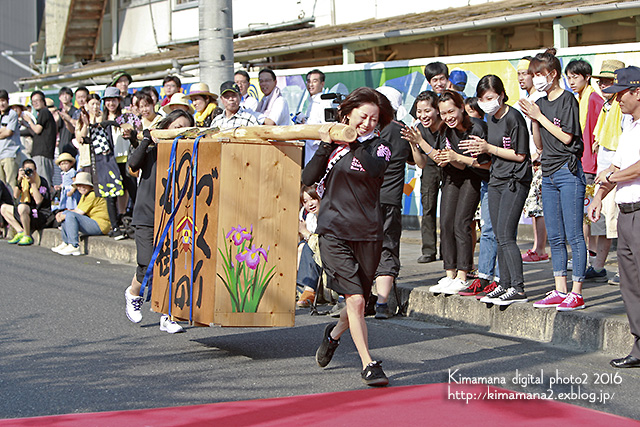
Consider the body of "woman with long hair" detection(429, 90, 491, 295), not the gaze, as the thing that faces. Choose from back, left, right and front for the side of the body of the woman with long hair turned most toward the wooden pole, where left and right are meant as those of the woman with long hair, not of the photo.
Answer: front

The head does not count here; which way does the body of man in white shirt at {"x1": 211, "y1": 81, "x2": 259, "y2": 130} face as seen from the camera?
toward the camera

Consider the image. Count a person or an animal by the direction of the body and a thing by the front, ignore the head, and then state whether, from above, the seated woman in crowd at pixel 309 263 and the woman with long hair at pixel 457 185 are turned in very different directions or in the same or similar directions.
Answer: same or similar directions

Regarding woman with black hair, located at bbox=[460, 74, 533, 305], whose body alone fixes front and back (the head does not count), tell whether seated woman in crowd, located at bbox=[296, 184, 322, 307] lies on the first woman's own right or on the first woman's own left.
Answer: on the first woman's own right

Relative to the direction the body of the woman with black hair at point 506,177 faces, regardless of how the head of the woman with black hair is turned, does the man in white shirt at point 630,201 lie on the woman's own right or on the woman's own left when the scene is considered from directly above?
on the woman's own left

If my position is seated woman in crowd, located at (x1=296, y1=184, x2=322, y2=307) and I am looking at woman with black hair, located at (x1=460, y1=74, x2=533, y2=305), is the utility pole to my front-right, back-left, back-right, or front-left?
back-left

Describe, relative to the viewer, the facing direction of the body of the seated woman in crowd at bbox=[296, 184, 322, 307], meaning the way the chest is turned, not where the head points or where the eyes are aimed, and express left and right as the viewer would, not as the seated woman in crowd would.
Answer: facing the viewer and to the left of the viewer

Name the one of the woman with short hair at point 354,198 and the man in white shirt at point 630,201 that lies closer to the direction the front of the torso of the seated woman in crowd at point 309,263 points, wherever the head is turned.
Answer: the woman with short hair

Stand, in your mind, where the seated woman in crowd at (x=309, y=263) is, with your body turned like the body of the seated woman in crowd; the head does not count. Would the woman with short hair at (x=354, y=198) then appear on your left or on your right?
on your left

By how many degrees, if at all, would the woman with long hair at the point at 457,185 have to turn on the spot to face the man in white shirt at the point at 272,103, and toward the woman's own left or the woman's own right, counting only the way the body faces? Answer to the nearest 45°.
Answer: approximately 90° to the woman's own right

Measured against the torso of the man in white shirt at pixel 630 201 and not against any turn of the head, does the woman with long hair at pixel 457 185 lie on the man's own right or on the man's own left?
on the man's own right

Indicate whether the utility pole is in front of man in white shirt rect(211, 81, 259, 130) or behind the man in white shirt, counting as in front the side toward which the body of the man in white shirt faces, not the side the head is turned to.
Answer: behind

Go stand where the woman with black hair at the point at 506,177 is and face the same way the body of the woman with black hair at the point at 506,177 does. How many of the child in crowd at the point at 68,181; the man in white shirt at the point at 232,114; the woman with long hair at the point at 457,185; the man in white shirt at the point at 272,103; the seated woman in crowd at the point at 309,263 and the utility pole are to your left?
0

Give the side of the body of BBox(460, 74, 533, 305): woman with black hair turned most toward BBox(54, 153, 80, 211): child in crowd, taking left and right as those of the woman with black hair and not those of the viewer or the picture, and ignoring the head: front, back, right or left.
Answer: right

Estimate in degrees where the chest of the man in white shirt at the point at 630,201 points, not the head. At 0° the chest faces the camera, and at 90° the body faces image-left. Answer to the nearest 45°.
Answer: approximately 90°

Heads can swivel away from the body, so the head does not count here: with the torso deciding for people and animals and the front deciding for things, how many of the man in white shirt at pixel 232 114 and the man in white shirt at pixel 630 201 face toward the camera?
1

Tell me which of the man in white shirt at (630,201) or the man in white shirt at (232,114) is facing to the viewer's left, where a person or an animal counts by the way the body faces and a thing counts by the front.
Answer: the man in white shirt at (630,201)

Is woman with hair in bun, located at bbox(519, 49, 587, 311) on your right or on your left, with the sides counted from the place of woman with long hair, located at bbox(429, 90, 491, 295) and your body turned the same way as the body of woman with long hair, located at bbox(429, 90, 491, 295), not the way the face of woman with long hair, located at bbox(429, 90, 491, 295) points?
on your left

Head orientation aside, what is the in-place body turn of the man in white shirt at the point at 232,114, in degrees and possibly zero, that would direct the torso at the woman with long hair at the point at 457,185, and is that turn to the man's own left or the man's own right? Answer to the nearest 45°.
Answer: approximately 45° to the man's own left

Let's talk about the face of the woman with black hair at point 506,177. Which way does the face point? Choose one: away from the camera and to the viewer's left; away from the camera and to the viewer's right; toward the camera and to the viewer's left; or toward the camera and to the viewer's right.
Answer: toward the camera and to the viewer's left
